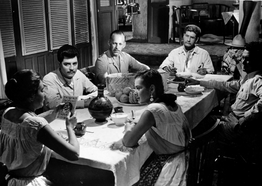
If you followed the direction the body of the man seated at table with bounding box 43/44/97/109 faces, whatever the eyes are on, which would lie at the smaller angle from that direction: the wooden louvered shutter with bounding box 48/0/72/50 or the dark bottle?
the dark bottle

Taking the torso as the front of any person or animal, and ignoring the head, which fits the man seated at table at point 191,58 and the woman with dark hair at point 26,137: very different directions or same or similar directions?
very different directions

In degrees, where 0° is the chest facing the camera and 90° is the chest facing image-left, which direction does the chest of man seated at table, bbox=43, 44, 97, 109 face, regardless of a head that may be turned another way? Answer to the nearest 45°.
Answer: approximately 315°

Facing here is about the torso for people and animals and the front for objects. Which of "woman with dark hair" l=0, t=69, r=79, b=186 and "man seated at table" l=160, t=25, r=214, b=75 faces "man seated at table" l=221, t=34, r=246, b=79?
the woman with dark hair

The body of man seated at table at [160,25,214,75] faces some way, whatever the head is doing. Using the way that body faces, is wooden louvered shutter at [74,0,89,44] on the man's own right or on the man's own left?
on the man's own right

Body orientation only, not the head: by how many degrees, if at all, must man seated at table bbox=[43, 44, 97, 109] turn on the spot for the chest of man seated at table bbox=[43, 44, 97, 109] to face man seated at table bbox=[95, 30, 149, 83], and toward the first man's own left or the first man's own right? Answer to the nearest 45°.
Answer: approximately 90° to the first man's own left

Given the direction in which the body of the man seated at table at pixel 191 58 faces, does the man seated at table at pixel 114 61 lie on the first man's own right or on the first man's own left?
on the first man's own right

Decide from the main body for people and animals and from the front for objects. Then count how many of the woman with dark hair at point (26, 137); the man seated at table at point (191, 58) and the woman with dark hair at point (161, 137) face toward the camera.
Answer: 1

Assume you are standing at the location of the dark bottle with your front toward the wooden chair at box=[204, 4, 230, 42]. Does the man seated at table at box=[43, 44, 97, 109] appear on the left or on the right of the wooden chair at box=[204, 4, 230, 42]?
left

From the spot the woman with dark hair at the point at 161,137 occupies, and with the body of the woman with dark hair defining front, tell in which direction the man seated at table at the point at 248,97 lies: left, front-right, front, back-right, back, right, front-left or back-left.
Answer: right

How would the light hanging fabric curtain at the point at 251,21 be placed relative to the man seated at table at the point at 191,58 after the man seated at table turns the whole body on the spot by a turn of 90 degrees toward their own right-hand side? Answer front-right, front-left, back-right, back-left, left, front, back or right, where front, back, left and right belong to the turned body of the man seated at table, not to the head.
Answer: back-right

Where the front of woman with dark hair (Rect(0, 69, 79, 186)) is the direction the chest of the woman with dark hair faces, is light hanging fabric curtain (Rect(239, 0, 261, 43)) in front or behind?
in front

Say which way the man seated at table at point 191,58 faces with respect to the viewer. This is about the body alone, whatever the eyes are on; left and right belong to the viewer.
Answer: facing the viewer

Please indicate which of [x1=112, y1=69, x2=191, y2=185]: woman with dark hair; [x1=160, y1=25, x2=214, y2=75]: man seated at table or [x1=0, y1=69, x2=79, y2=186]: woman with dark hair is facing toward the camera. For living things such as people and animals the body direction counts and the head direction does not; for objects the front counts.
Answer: the man seated at table

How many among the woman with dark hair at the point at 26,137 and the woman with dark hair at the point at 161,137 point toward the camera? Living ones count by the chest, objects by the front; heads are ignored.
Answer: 0
